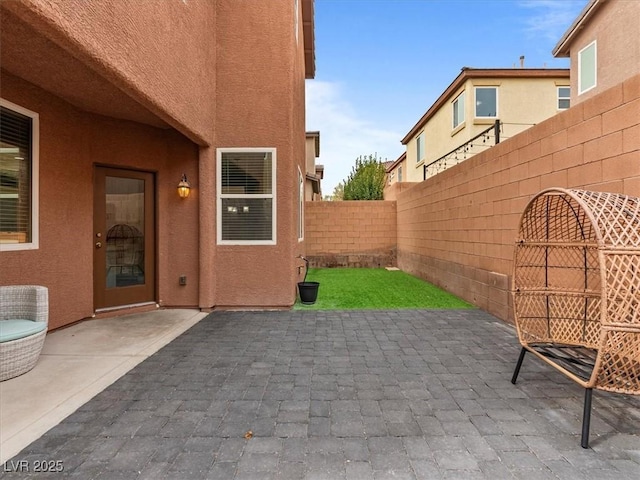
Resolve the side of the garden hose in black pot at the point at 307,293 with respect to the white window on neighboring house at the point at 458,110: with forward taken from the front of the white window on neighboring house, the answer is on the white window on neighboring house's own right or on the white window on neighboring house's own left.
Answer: on the white window on neighboring house's own left

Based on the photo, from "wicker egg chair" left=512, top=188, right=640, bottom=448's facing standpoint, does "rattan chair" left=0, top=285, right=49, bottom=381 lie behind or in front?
in front

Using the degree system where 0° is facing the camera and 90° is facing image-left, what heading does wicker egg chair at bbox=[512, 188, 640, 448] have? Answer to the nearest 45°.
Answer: approximately 45°

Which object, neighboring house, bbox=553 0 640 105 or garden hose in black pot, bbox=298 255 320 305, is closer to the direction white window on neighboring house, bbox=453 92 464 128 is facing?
the garden hose in black pot

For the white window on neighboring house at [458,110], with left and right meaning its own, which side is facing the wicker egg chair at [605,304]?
left

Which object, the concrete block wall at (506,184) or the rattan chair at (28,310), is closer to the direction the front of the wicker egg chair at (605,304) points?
the rattan chair

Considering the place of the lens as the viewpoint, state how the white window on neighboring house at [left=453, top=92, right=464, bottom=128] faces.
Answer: facing to the left of the viewer

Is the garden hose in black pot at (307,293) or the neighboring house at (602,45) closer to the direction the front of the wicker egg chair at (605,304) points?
the garden hose in black pot

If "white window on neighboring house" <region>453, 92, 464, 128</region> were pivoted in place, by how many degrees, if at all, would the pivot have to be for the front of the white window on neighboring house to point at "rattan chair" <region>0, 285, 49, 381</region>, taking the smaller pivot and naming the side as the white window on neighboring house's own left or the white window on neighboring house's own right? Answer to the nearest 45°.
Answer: approximately 90° to the white window on neighboring house's own left

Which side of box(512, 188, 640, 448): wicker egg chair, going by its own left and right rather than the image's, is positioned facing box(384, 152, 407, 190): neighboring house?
right

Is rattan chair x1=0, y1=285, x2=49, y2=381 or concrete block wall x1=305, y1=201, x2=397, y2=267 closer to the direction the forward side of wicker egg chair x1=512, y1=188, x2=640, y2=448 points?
the rattan chair
